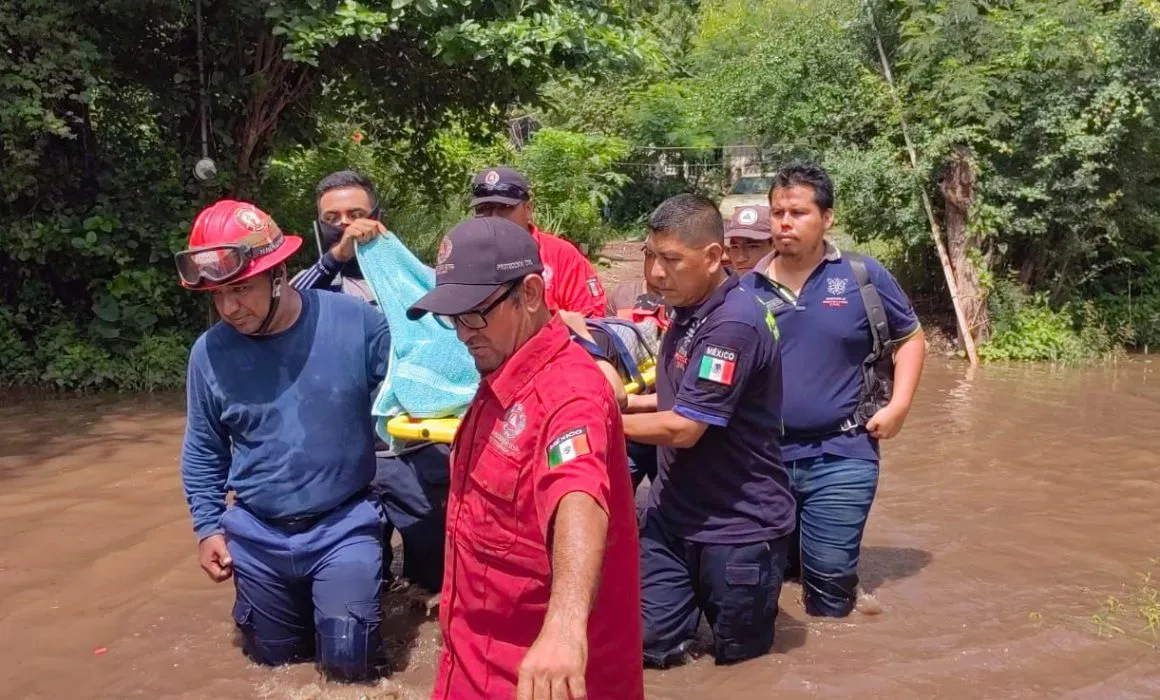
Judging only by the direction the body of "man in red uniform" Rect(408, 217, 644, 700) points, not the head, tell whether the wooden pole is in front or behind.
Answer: behind

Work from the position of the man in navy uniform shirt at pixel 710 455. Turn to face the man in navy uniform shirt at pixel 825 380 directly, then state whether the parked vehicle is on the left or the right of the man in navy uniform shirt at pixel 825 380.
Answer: left

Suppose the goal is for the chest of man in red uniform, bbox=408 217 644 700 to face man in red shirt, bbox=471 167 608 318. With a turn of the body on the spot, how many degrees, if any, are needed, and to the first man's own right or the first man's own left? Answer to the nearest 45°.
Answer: approximately 135° to the first man's own right

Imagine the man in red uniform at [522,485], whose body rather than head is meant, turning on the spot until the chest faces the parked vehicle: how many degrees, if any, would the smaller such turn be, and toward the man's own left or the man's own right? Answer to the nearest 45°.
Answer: approximately 135° to the man's own right

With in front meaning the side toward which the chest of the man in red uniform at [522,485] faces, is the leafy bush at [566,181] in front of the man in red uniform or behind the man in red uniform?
behind

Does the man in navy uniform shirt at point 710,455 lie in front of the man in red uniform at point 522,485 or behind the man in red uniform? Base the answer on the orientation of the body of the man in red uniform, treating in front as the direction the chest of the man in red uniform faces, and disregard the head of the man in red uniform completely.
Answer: behind

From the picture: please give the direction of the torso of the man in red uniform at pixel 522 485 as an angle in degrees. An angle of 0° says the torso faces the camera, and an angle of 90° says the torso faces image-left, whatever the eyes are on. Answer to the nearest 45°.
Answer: approximately 45°

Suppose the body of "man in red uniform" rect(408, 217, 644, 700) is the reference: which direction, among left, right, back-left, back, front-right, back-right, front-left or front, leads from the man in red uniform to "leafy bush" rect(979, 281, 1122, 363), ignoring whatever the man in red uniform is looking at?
back

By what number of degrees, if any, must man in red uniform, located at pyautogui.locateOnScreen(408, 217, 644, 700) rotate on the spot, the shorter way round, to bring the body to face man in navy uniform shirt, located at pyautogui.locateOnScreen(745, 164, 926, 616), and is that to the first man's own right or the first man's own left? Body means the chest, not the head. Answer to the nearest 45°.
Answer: approximately 180°
